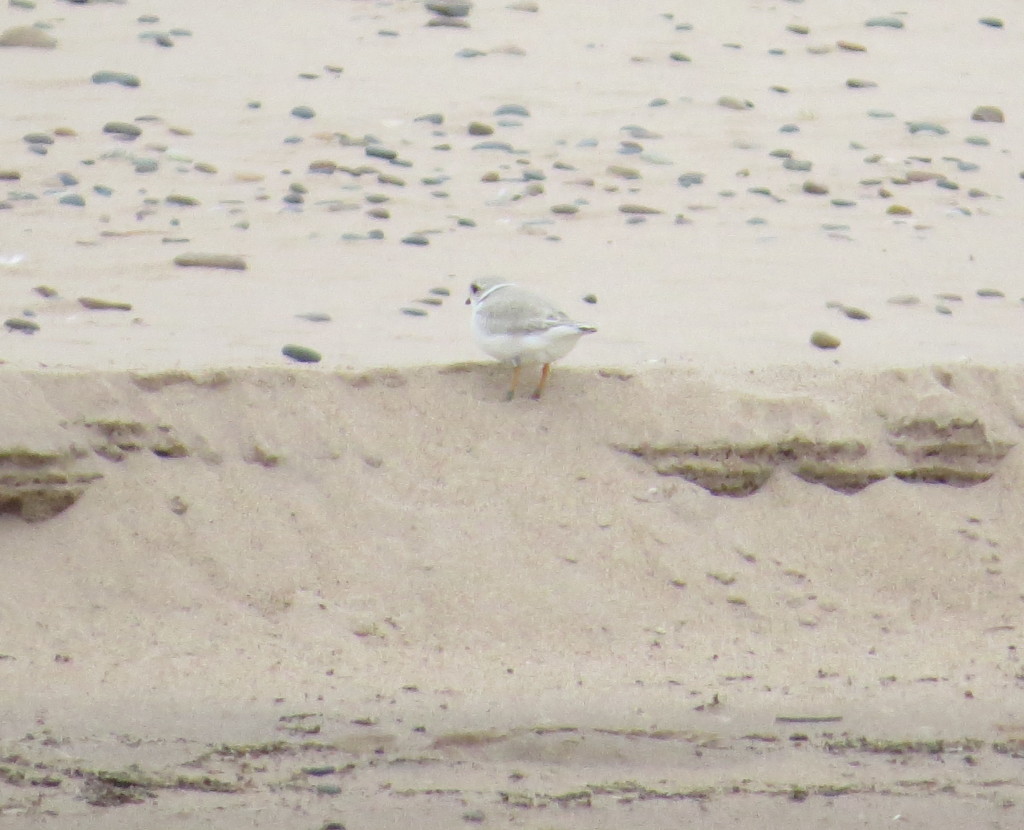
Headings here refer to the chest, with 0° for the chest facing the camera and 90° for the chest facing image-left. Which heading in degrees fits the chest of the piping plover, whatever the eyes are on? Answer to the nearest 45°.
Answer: approximately 90°

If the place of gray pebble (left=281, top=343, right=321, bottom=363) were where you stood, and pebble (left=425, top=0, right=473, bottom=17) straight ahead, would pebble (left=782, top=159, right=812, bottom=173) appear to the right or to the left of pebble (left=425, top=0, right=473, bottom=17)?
right

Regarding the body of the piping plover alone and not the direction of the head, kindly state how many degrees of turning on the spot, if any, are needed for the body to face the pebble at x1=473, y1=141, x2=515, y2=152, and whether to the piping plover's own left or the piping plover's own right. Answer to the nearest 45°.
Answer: approximately 90° to the piping plover's own right

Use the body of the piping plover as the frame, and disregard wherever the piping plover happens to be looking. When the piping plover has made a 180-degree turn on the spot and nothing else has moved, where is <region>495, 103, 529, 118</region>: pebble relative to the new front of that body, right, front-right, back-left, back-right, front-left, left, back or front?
left

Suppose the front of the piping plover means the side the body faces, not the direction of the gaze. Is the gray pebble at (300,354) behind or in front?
in front

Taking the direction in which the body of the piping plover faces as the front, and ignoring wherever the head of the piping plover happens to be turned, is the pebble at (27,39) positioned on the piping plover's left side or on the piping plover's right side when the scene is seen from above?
on the piping plover's right side

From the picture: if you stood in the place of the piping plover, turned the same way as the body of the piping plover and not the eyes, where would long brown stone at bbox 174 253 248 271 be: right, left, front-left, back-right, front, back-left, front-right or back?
front-right

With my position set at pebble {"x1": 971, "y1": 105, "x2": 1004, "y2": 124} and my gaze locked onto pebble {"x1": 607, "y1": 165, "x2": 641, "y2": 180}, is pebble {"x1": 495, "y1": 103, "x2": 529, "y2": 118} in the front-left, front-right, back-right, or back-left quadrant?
front-right

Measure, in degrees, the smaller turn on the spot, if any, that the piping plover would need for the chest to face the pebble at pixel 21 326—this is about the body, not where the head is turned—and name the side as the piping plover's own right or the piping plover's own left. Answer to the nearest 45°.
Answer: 0° — it already faces it

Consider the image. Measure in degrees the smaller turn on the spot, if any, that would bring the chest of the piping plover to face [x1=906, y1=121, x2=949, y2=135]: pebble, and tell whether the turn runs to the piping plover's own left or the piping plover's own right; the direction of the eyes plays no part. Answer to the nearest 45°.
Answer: approximately 135° to the piping plover's own right

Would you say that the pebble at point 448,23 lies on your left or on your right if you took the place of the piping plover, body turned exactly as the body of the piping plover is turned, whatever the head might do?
on your right

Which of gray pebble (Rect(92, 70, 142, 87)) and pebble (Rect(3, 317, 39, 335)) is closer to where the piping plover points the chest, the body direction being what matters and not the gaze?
the pebble

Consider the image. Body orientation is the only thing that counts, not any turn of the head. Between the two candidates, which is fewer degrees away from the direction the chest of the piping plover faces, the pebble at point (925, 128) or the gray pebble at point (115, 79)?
the gray pebble

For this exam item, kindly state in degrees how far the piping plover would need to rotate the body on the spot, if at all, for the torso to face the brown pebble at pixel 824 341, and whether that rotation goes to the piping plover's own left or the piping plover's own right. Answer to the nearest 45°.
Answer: approximately 135° to the piping plover's own right

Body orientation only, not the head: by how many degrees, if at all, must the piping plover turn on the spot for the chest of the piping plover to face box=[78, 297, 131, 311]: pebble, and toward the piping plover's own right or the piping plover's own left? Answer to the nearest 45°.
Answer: approximately 45° to the piping plover's own right

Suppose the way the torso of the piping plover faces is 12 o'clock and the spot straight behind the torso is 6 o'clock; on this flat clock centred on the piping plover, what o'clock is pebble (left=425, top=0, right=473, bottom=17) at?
The pebble is roughly at 3 o'clock from the piping plover.

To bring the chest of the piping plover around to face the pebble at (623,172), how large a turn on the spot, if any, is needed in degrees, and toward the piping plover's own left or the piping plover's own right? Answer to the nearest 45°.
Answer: approximately 90° to the piping plover's own right
